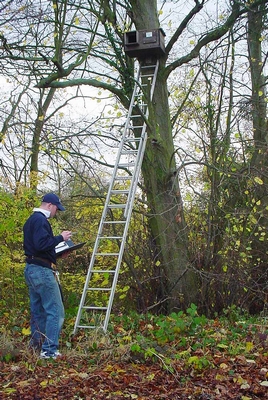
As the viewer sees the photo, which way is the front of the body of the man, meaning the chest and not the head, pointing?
to the viewer's right

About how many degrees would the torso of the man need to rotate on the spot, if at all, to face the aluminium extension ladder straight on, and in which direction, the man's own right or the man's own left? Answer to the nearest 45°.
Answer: approximately 45° to the man's own left

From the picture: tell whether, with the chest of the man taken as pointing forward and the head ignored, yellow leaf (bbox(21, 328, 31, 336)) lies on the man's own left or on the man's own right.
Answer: on the man's own left

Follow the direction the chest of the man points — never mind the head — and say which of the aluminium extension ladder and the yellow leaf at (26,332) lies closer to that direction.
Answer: the aluminium extension ladder
